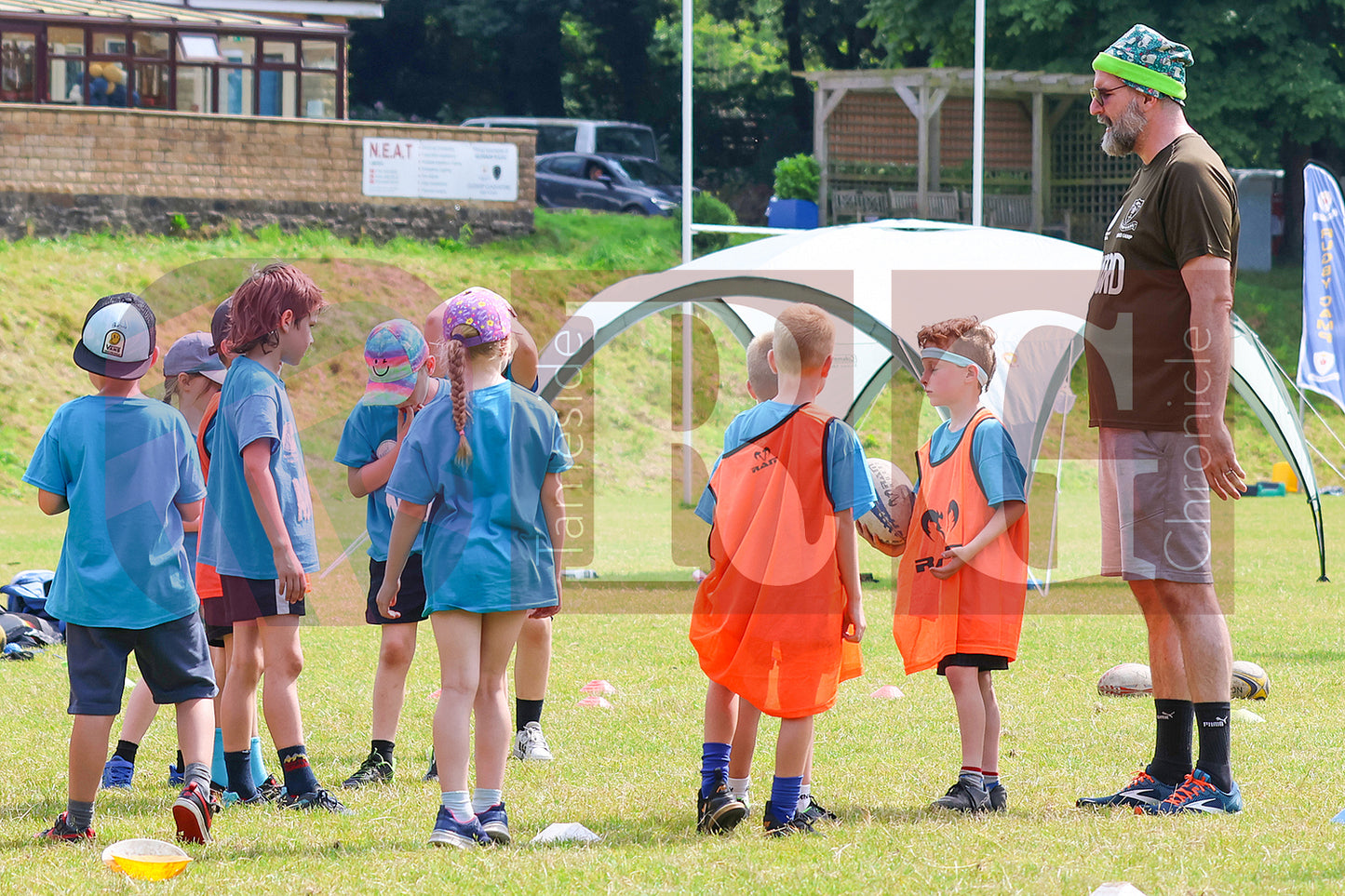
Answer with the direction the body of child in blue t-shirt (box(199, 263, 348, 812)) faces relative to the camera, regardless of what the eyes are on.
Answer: to the viewer's right

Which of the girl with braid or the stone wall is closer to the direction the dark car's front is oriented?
the girl with braid

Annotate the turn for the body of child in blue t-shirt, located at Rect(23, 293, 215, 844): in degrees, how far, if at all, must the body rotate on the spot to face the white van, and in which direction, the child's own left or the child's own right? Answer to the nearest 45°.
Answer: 0° — they already face it

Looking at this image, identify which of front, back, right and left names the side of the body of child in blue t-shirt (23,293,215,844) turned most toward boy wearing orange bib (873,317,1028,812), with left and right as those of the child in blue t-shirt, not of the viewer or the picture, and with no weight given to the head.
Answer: right

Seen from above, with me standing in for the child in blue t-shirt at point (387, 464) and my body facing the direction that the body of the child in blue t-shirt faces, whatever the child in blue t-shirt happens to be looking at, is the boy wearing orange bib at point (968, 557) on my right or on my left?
on my left

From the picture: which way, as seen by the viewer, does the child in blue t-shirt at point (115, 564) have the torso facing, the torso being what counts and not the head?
away from the camera

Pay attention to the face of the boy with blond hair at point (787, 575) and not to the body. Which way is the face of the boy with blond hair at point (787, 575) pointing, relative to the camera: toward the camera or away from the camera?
away from the camera

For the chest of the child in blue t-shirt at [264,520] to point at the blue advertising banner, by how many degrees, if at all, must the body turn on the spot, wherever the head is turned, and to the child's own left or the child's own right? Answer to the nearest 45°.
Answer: approximately 45° to the child's own left

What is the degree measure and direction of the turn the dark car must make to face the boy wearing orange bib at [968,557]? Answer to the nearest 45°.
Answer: approximately 45° to its right

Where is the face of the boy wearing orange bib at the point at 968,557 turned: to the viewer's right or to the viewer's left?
to the viewer's left

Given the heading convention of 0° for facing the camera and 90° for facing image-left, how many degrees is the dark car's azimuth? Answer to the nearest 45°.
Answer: approximately 315°

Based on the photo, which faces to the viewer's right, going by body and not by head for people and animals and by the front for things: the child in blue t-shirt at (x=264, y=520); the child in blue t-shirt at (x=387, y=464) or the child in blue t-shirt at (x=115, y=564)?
the child in blue t-shirt at (x=264, y=520)
